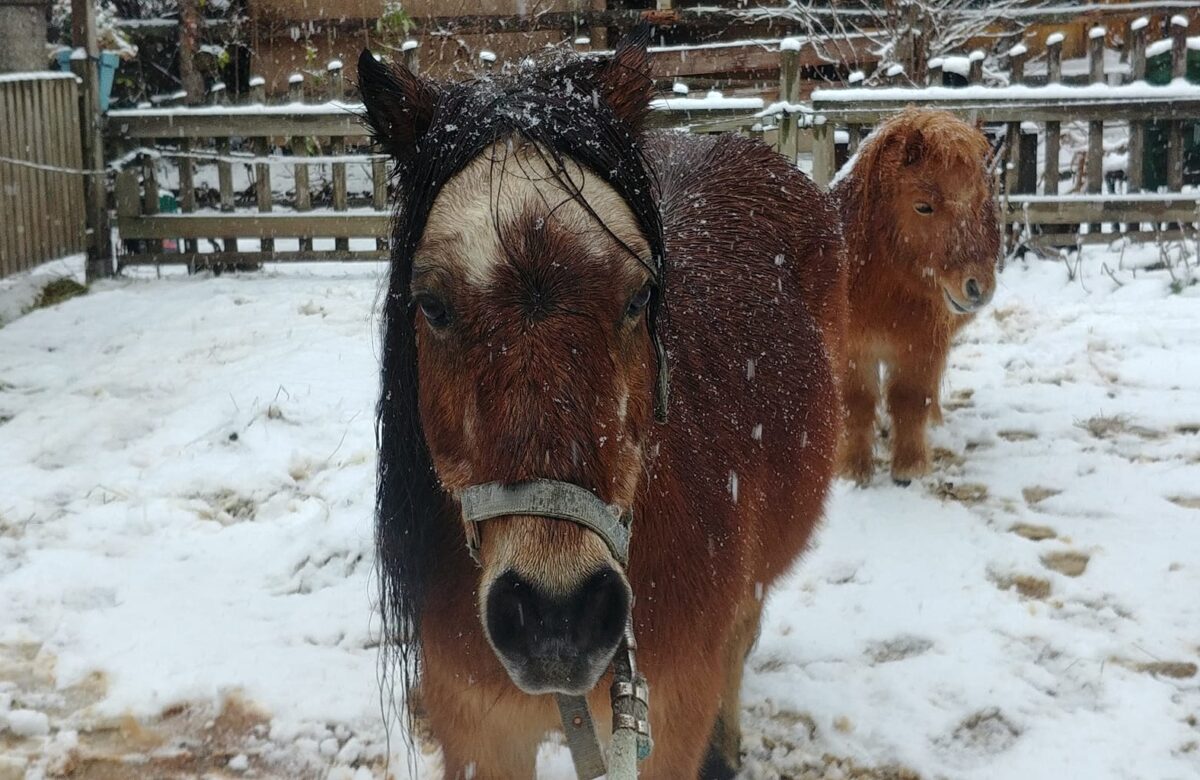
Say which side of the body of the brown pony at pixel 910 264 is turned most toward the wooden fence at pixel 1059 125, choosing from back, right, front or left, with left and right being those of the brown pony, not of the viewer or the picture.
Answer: back

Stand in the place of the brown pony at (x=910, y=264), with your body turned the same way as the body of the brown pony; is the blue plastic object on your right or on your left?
on your right

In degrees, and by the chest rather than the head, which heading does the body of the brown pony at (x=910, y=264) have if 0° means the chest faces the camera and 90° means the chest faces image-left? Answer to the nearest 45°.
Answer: approximately 0°

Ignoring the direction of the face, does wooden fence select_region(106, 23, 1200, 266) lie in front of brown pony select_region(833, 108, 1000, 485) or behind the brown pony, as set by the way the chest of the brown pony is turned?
behind

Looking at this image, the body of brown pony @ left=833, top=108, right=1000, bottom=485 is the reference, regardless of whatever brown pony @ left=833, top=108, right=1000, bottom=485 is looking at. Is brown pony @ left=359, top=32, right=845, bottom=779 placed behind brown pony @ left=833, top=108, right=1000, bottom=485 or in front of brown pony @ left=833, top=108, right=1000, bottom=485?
in front
